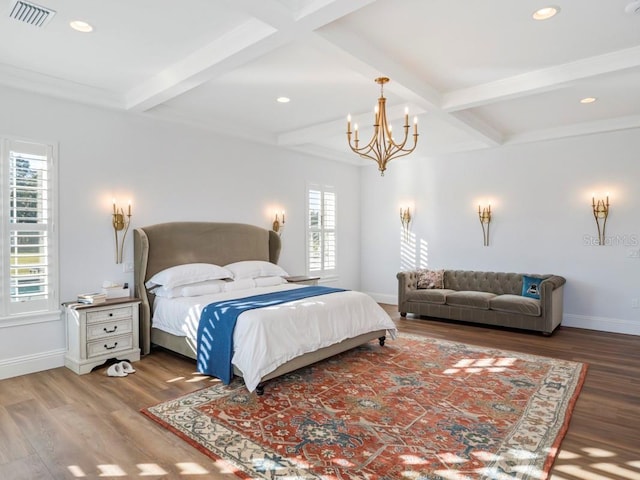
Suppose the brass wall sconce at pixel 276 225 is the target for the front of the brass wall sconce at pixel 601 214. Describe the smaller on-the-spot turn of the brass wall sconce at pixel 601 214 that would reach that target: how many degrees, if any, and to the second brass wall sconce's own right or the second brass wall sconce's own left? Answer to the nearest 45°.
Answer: approximately 45° to the second brass wall sconce's own right

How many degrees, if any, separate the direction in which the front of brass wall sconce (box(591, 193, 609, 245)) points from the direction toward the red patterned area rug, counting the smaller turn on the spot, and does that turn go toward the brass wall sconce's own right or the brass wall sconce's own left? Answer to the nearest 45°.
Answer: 0° — it already faces it

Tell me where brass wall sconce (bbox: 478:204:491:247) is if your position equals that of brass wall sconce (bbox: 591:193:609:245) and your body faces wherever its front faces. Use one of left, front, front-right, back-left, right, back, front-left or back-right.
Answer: right

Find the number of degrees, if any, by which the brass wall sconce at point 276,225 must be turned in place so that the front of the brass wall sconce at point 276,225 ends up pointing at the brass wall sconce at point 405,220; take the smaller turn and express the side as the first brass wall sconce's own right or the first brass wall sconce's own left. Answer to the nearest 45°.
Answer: approximately 45° to the first brass wall sconce's own left

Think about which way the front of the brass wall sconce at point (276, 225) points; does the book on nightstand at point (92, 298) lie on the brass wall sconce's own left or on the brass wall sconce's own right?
on the brass wall sconce's own right

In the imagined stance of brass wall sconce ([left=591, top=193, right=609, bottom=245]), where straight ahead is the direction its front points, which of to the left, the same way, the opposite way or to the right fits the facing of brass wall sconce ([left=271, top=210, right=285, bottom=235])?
to the left

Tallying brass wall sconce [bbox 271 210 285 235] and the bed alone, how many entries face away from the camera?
0

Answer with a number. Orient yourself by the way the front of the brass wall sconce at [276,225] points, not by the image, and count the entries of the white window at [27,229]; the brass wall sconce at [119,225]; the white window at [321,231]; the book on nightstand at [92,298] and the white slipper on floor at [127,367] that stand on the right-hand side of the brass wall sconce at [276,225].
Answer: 4

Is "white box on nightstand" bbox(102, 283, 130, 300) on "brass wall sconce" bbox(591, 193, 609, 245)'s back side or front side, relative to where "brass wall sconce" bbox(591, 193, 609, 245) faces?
on the front side
